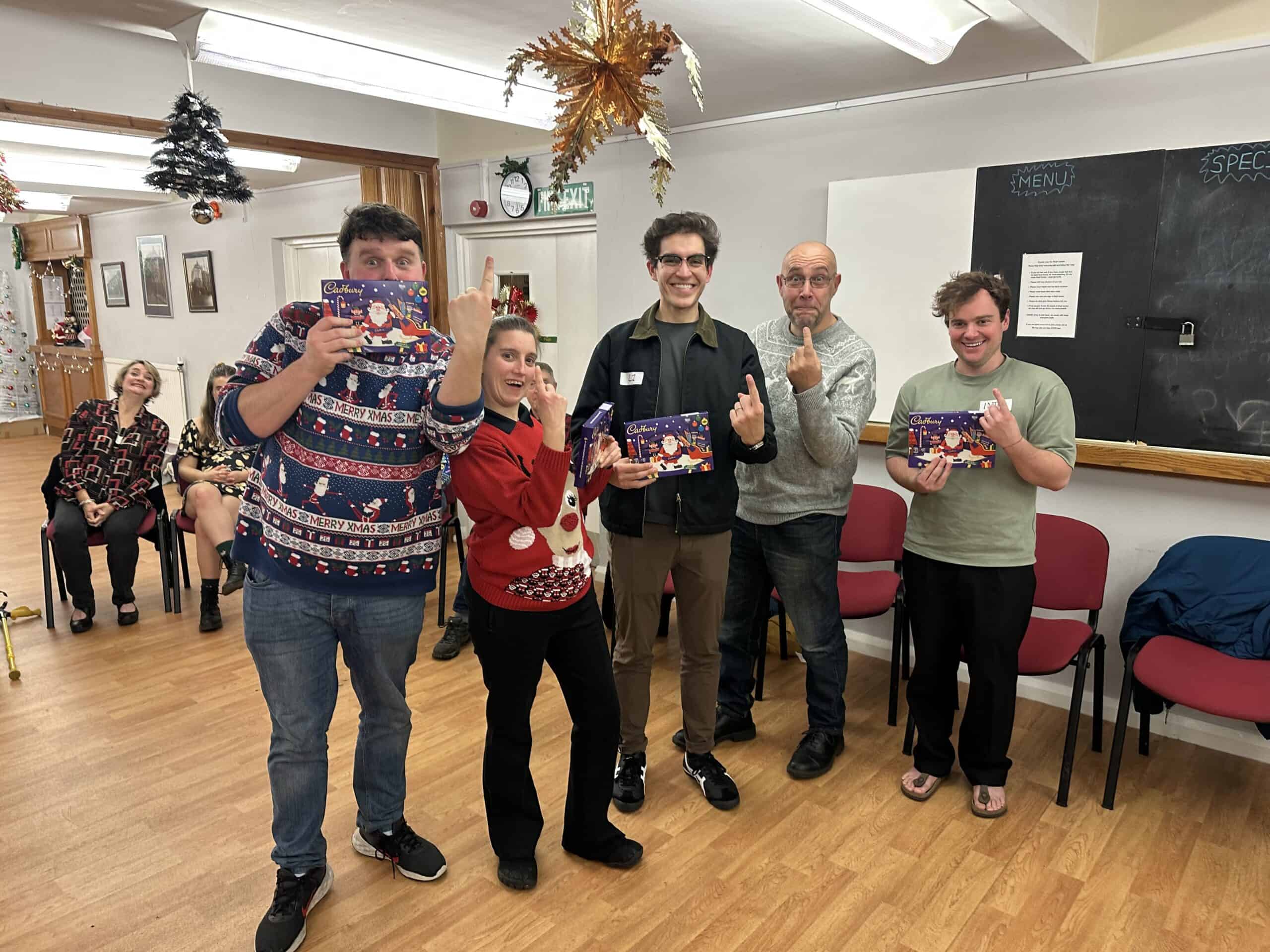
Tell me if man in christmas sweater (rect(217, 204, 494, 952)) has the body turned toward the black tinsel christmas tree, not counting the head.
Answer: no

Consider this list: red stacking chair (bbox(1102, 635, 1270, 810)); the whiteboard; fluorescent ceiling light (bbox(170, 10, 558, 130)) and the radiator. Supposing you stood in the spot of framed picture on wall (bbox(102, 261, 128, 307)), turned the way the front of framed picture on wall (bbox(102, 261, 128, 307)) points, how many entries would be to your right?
0

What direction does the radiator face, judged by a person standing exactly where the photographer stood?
facing the viewer and to the left of the viewer

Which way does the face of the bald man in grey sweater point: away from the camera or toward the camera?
toward the camera

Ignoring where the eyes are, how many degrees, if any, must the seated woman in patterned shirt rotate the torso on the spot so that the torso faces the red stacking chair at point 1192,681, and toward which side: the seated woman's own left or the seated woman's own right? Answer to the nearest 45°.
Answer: approximately 45° to the seated woman's own left

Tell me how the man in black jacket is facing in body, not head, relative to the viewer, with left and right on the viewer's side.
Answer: facing the viewer

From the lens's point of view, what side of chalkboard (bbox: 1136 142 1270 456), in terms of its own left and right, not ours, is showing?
front

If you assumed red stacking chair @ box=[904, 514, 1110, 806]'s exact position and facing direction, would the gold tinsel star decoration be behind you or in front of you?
in front

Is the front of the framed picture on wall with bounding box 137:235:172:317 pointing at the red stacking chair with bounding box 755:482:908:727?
no

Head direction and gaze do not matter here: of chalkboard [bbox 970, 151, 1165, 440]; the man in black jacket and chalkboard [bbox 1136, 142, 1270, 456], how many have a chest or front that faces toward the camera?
3

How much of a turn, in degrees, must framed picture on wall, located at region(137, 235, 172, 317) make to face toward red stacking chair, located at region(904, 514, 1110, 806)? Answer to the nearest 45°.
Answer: approximately 45° to its left

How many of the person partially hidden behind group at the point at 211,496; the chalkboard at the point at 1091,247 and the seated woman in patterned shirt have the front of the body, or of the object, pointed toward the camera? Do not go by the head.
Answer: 3

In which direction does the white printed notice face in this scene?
toward the camera

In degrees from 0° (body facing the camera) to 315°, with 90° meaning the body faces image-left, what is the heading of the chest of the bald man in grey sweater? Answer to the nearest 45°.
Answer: approximately 45°

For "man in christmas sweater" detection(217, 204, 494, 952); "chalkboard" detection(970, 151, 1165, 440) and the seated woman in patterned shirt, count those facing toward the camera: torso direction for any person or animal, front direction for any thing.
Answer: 3

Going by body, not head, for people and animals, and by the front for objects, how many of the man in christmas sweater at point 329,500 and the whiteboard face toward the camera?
2

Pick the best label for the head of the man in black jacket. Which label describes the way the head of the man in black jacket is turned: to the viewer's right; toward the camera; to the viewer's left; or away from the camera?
toward the camera
